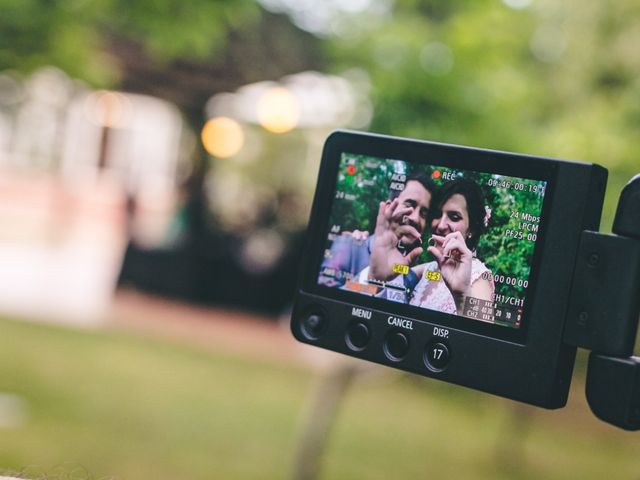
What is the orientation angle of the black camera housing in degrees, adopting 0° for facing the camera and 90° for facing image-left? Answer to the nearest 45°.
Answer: approximately 0°
